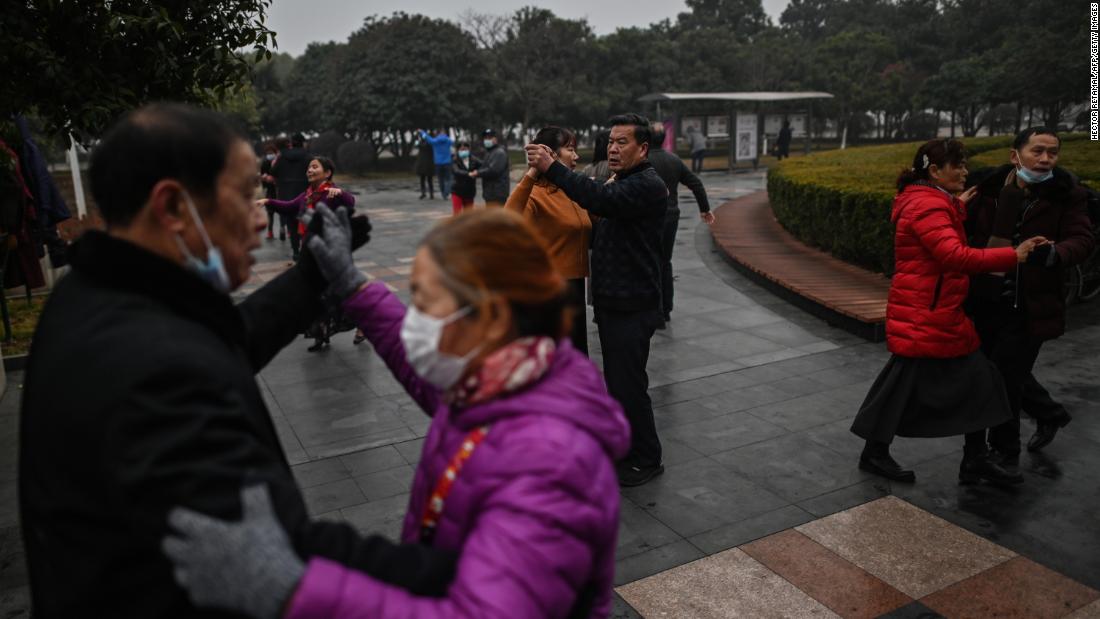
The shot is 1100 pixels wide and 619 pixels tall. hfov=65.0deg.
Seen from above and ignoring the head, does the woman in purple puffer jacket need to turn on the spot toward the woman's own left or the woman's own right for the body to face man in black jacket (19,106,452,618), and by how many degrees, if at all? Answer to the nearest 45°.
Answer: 0° — they already face them

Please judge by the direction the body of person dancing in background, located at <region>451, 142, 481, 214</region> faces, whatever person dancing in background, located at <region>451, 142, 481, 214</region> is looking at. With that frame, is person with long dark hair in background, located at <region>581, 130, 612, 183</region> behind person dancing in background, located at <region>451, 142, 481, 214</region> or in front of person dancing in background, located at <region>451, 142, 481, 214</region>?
in front

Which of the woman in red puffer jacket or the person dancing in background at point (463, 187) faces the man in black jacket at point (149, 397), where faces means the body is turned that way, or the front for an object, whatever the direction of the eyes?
the person dancing in background

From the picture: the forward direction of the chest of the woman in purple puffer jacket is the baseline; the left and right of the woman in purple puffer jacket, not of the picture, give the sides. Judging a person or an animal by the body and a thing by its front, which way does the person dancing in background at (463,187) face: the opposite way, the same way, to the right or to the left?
to the left

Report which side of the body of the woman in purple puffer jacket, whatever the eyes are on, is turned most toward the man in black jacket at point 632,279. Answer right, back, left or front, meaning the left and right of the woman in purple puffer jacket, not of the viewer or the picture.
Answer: right

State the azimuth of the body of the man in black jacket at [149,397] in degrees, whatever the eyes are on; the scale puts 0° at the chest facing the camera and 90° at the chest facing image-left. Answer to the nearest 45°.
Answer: approximately 270°

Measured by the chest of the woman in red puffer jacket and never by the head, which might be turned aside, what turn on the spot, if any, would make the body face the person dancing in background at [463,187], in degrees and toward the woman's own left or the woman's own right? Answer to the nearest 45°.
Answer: approximately 135° to the woman's own left

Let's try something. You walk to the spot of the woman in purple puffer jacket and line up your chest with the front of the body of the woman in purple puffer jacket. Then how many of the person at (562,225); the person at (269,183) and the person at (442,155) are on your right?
3

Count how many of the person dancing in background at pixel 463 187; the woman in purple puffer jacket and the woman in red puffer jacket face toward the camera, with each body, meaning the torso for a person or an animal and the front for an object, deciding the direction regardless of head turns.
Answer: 1

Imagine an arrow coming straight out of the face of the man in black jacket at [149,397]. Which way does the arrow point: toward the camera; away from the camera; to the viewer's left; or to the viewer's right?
to the viewer's right

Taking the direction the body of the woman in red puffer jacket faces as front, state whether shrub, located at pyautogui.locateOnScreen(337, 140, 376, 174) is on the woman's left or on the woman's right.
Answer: on the woman's left

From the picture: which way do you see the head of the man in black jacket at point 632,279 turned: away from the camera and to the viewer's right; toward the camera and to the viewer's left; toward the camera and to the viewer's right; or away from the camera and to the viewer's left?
toward the camera and to the viewer's left

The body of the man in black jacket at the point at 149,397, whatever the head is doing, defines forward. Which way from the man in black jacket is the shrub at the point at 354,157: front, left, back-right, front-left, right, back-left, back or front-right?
left

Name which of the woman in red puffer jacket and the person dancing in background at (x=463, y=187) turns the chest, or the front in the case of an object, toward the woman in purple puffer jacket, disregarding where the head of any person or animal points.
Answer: the person dancing in background

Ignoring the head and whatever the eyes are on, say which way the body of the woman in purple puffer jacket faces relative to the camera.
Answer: to the viewer's left

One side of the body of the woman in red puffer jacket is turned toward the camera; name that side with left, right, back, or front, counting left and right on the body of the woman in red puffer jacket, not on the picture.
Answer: right
